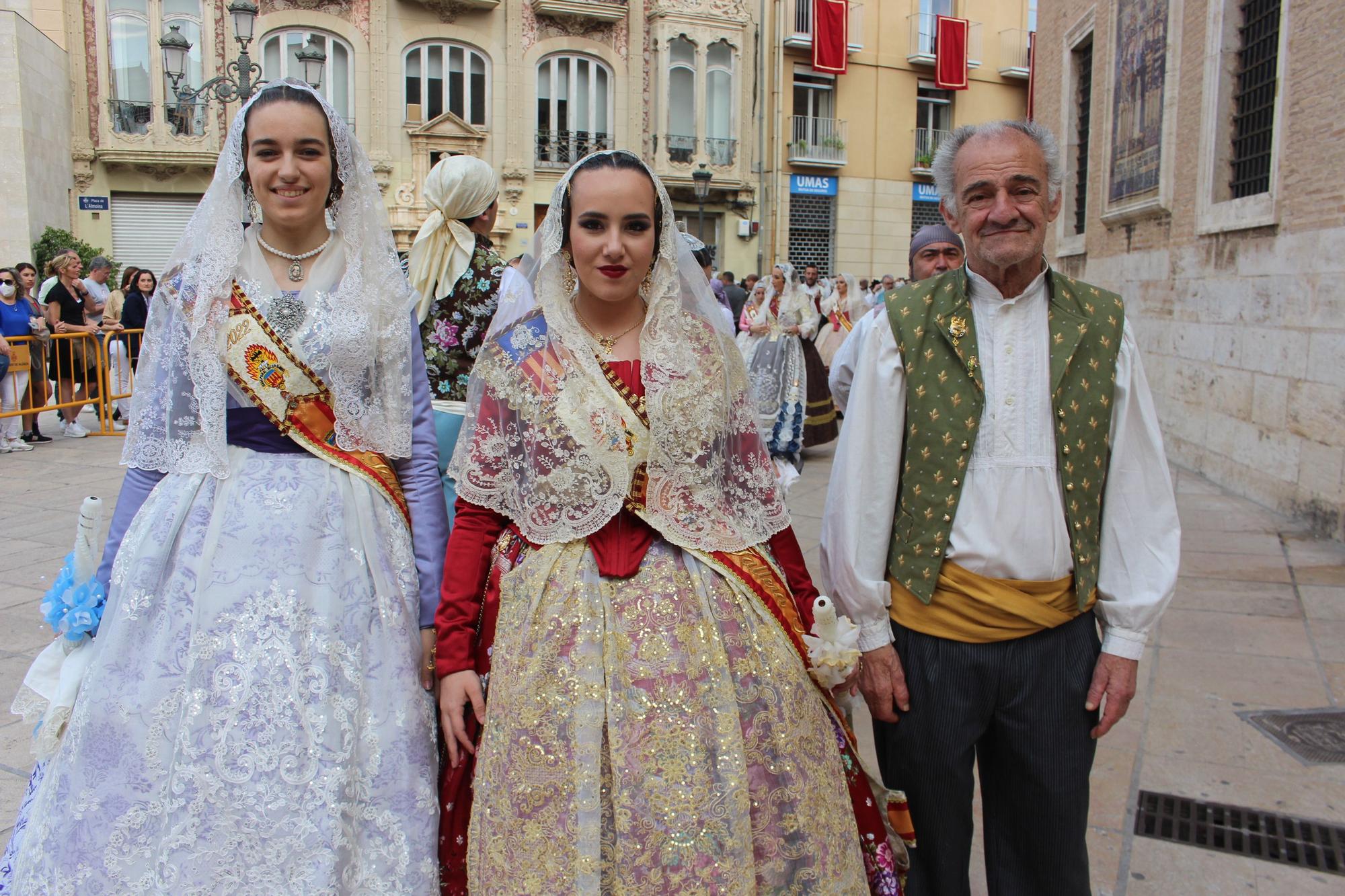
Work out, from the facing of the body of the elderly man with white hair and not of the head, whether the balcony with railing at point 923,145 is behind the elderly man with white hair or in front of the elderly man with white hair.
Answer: behind

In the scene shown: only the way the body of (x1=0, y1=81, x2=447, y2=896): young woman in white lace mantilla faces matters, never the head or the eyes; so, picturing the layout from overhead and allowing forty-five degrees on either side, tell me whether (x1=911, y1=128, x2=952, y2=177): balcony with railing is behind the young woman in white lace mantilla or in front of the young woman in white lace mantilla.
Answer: behind

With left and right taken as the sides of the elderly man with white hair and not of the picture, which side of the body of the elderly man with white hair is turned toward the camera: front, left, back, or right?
front

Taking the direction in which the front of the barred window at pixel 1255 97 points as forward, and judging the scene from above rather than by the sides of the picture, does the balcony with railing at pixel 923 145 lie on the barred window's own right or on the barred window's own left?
on the barred window's own right

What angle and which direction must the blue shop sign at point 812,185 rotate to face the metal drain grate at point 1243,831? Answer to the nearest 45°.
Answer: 0° — it already faces it

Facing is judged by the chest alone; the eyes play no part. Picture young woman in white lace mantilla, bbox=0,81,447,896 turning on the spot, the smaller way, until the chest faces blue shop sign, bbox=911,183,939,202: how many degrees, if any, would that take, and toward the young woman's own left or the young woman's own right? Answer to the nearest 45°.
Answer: approximately 135° to the young woman's own left

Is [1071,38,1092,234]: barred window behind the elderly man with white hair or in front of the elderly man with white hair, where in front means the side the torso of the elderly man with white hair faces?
behind

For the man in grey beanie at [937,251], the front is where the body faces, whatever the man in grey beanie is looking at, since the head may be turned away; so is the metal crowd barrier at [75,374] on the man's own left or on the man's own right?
on the man's own right

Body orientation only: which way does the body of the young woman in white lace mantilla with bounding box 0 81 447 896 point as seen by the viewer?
toward the camera

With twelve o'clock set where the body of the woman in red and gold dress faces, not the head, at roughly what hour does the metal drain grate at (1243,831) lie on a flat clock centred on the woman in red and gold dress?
The metal drain grate is roughly at 8 o'clock from the woman in red and gold dress.

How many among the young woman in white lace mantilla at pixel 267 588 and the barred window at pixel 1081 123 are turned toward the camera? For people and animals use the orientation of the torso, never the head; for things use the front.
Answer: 1

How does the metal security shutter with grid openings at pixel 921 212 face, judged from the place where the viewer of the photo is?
facing the viewer
